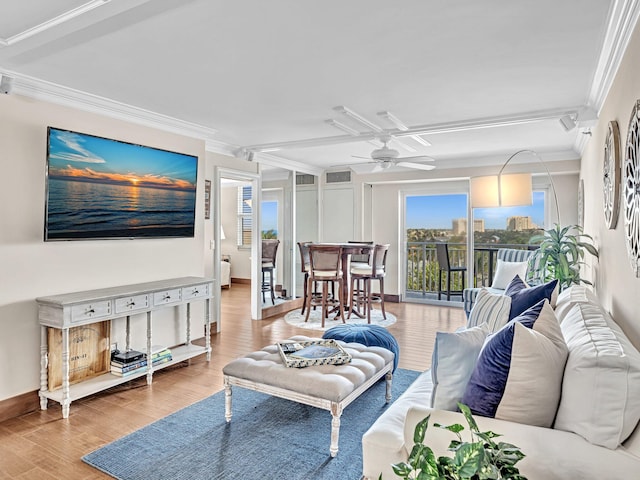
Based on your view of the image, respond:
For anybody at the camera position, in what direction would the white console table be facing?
facing the viewer and to the right of the viewer

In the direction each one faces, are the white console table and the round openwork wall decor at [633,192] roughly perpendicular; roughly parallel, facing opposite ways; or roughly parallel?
roughly parallel, facing opposite ways

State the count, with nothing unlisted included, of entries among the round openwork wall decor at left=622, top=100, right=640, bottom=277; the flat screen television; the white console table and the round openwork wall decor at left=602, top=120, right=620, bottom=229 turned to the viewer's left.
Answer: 2

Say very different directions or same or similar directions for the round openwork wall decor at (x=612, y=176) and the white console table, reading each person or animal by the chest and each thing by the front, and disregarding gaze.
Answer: very different directions

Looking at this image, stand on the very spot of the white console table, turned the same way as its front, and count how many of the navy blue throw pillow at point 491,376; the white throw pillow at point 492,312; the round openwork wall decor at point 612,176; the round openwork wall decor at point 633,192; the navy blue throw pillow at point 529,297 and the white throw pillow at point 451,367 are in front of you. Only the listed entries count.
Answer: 6

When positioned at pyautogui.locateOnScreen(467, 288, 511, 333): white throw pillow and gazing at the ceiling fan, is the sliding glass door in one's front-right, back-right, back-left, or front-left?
front-right

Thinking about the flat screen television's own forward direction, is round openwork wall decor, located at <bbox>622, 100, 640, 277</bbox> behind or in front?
in front

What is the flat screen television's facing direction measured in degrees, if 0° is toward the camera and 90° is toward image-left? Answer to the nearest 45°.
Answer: approximately 315°

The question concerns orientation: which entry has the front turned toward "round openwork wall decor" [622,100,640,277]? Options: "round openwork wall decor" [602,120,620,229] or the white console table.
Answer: the white console table

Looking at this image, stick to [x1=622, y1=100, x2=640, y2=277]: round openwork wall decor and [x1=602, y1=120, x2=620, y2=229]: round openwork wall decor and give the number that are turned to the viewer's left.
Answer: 2

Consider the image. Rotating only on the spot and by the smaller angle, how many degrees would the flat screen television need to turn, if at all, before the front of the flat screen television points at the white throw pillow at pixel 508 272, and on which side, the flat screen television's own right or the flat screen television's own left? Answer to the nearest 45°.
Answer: approximately 45° to the flat screen television's own left

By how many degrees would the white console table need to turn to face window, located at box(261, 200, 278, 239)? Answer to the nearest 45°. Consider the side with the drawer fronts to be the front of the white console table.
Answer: approximately 90° to its left

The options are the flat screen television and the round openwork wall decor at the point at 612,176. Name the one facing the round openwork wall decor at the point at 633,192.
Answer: the flat screen television

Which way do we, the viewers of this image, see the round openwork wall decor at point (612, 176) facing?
facing to the left of the viewer

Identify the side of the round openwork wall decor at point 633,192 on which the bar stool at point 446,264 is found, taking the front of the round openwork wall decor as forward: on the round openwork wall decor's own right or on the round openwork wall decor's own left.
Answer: on the round openwork wall decor's own right

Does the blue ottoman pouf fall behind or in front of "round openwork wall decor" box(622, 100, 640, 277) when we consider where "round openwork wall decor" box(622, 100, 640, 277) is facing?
in front

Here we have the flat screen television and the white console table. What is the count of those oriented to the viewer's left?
0

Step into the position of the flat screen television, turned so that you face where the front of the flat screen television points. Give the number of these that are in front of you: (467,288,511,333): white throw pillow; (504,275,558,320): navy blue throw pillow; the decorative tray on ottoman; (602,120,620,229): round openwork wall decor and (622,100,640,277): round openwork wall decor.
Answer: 5
